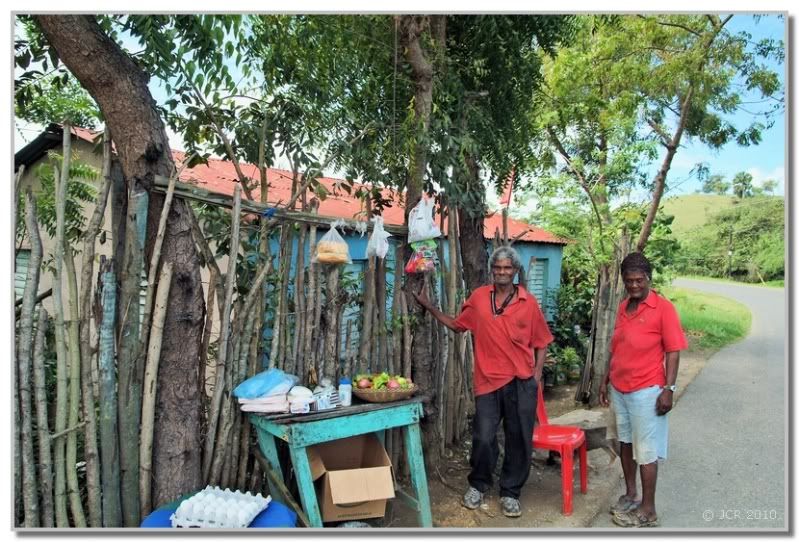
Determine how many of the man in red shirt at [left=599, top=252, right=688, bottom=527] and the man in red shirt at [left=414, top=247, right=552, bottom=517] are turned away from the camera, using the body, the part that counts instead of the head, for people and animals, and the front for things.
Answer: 0

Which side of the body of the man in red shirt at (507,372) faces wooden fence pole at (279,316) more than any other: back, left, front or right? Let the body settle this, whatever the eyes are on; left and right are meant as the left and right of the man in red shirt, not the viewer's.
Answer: right

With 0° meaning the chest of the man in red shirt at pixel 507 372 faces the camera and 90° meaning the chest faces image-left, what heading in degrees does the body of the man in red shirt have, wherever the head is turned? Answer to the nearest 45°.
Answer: approximately 0°

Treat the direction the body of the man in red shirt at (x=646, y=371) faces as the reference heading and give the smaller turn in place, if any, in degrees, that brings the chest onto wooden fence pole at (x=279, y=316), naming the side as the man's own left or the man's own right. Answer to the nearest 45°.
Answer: approximately 45° to the man's own right

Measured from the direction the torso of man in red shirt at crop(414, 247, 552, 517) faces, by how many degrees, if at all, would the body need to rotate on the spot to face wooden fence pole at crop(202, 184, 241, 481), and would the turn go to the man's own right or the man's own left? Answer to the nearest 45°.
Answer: approximately 45° to the man's own right

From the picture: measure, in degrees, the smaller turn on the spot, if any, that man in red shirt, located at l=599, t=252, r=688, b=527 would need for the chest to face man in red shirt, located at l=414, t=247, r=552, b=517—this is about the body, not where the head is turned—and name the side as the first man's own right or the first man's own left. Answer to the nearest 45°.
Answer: approximately 45° to the first man's own right

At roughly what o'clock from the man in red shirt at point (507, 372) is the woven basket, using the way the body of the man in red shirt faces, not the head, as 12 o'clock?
The woven basket is roughly at 2 o'clock from the man in red shirt.

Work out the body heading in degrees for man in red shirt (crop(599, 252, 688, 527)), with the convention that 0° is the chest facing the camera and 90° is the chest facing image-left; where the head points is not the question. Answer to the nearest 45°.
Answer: approximately 45°
